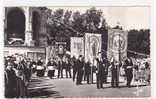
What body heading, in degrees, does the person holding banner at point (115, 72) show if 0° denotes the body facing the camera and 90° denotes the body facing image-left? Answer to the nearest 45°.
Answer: approximately 0°

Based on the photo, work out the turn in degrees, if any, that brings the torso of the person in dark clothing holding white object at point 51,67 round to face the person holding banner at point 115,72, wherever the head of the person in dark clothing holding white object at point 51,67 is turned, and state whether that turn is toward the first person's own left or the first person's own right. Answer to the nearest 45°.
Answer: approximately 90° to the first person's own left

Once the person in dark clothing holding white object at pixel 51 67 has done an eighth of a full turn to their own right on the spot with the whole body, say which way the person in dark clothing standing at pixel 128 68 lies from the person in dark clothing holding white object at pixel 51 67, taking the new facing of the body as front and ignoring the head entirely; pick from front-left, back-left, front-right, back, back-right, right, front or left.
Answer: back-left
